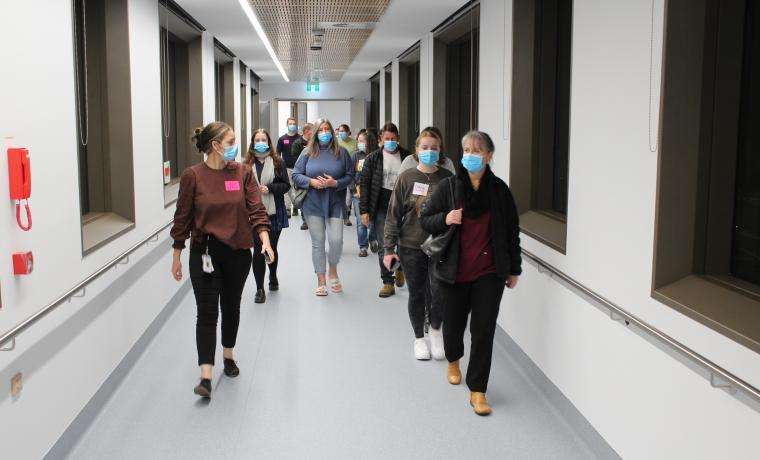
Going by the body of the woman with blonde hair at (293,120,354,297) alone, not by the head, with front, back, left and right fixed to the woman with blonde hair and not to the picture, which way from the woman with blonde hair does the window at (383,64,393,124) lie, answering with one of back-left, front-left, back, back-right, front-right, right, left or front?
back

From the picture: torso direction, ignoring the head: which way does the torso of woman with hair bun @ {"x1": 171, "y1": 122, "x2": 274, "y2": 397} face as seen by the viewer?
toward the camera

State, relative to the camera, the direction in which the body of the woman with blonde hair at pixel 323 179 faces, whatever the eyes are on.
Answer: toward the camera

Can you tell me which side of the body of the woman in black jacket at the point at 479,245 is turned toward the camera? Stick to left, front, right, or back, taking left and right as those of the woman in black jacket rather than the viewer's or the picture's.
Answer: front

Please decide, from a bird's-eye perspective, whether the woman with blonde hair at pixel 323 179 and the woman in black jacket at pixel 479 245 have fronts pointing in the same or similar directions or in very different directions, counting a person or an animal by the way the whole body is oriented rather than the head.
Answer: same or similar directions

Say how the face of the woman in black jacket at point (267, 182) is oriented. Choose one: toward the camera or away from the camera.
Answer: toward the camera

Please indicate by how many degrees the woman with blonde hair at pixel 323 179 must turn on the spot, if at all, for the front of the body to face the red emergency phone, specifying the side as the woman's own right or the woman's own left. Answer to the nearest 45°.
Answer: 0° — they already face it

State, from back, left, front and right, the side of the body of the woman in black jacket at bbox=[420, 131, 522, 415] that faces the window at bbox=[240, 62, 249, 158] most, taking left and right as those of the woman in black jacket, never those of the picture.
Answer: back

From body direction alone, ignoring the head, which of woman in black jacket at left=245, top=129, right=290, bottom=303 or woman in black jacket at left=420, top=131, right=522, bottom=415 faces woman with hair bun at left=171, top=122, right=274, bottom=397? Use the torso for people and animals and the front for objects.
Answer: woman in black jacket at left=245, top=129, right=290, bottom=303

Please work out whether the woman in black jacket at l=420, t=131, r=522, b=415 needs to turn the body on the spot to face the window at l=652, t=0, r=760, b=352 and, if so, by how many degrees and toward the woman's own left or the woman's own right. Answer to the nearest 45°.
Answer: approximately 45° to the woman's own left

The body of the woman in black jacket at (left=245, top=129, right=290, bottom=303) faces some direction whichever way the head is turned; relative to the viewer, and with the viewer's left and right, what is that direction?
facing the viewer

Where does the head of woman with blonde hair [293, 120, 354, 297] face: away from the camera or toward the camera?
toward the camera

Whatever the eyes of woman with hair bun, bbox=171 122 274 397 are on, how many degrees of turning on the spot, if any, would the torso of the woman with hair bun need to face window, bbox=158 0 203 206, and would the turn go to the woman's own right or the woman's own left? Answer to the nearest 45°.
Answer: approximately 180°

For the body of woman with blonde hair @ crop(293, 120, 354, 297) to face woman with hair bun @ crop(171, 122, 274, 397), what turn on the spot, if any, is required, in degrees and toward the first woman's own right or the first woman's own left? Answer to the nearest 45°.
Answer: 0° — they already face them

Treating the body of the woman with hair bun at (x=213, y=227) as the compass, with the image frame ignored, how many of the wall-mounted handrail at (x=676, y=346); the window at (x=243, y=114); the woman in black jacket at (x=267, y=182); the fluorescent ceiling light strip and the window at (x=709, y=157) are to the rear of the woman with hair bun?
3
